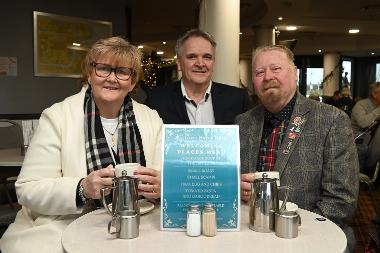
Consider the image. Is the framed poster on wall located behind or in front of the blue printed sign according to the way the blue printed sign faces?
behind

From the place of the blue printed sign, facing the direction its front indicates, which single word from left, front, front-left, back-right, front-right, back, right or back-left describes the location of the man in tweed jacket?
back-left

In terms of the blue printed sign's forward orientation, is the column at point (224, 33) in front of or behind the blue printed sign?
behind

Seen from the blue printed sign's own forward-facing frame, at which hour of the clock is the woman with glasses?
The woman with glasses is roughly at 4 o'clock from the blue printed sign.

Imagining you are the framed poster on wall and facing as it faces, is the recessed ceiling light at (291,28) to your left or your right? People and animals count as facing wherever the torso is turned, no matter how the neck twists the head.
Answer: on your left

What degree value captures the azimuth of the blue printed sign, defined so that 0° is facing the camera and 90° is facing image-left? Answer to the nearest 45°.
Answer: approximately 0°

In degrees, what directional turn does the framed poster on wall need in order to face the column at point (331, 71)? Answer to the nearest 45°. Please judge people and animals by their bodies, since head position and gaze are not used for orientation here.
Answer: approximately 90° to its left

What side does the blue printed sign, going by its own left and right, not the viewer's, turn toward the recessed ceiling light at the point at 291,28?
back

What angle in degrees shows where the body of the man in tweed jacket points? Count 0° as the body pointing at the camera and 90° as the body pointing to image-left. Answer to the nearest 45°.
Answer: approximately 45°

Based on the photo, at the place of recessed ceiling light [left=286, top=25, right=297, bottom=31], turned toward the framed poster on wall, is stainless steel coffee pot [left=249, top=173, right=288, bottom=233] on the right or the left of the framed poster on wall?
left
